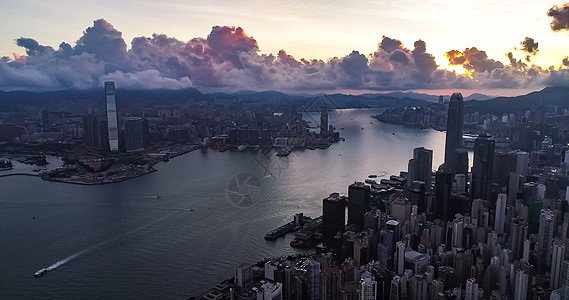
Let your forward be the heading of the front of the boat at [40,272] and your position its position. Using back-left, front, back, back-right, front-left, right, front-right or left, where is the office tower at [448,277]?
left

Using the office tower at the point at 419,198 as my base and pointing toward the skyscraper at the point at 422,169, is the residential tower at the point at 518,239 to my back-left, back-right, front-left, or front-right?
back-right

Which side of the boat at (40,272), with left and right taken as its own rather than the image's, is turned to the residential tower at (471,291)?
left

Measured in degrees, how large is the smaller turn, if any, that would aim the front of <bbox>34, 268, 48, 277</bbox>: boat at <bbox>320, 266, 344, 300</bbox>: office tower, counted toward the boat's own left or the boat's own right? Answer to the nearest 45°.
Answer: approximately 90° to the boat's own left

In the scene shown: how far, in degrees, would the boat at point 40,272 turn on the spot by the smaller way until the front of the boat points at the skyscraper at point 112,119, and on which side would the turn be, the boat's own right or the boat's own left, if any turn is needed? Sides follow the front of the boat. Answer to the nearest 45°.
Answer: approximately 135° to the boat's own right

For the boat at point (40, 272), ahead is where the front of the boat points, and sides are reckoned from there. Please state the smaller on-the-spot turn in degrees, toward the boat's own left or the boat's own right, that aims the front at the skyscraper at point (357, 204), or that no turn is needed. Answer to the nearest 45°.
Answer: approximately 135° to the boat's own left

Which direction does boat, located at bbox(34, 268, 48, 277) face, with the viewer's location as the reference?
facing the viewer and to the left of the viewer

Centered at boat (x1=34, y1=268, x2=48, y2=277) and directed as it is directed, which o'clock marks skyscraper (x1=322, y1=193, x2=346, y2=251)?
The skyscraper is roughly at 8 o'clock from the boat.

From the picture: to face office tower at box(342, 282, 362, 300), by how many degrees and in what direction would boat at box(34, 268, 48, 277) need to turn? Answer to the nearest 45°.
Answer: approximately 90° to its left

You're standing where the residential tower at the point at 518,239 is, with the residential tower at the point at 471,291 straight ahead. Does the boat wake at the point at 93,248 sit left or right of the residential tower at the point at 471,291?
right

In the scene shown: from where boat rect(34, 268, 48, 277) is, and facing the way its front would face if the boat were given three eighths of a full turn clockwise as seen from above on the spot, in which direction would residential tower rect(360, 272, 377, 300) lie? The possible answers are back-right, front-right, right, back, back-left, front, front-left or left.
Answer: back-right

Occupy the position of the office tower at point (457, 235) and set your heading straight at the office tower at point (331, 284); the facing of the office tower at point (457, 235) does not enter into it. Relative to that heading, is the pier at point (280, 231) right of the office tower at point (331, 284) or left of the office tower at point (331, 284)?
right

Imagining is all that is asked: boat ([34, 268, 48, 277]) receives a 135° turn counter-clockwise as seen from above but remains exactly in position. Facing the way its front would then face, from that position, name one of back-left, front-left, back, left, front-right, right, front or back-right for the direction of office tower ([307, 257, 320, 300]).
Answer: front-right

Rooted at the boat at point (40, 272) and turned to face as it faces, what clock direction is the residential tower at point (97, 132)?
The residential tower is roughly at 5 o'clock from the boat.

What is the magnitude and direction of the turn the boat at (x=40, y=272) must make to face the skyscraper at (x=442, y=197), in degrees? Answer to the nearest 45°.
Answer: approximately 135° to its left

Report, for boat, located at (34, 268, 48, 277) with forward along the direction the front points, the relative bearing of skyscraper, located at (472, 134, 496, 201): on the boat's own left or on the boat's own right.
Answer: on the boat's own left

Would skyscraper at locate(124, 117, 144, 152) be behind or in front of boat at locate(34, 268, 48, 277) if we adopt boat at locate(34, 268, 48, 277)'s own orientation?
behind
